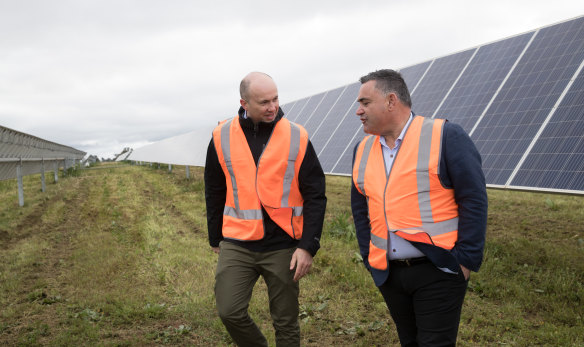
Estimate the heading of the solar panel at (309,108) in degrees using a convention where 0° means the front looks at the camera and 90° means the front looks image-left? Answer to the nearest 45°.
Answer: approximately 45°

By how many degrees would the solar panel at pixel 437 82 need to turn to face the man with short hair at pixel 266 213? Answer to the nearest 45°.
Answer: approximately 45° to its left

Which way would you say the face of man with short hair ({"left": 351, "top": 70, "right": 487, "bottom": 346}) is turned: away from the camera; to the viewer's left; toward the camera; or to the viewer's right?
to the viewer's left

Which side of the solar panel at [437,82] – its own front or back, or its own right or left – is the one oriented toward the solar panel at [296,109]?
right

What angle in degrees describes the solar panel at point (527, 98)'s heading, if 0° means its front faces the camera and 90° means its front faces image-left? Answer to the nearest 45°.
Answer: approximately 45°

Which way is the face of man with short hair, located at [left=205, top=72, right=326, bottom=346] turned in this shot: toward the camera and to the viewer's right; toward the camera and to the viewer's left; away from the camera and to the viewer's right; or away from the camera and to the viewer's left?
toward the camera and to the viewer's right
